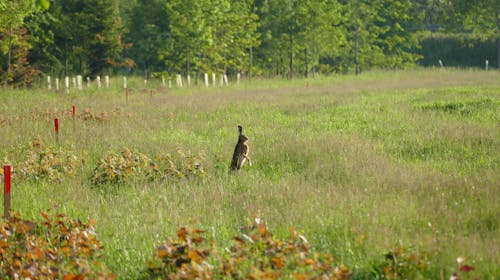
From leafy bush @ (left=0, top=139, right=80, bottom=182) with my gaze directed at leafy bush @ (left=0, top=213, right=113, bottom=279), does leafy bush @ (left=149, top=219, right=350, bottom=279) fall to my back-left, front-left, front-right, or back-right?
front-left

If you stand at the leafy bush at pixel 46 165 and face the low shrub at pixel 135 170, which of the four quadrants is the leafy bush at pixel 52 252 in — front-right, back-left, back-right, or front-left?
front-right

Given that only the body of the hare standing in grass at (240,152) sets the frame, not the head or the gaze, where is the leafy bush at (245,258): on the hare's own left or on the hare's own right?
on the hare's own right

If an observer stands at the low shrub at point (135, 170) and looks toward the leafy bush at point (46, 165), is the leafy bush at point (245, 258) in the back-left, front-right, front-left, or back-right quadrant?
back-left

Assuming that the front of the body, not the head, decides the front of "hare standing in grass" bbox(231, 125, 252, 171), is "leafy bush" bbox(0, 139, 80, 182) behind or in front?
behind
